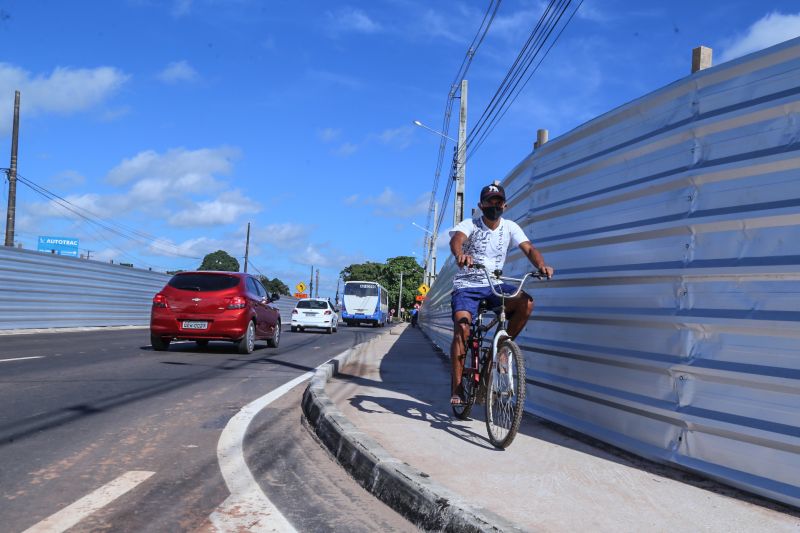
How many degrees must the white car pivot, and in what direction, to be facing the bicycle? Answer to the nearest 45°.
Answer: approximately 180°

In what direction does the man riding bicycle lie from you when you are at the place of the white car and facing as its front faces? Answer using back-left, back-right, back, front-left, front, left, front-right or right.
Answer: back

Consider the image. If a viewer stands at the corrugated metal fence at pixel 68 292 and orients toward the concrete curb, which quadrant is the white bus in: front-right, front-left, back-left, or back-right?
back-left

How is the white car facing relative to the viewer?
away from the camera
